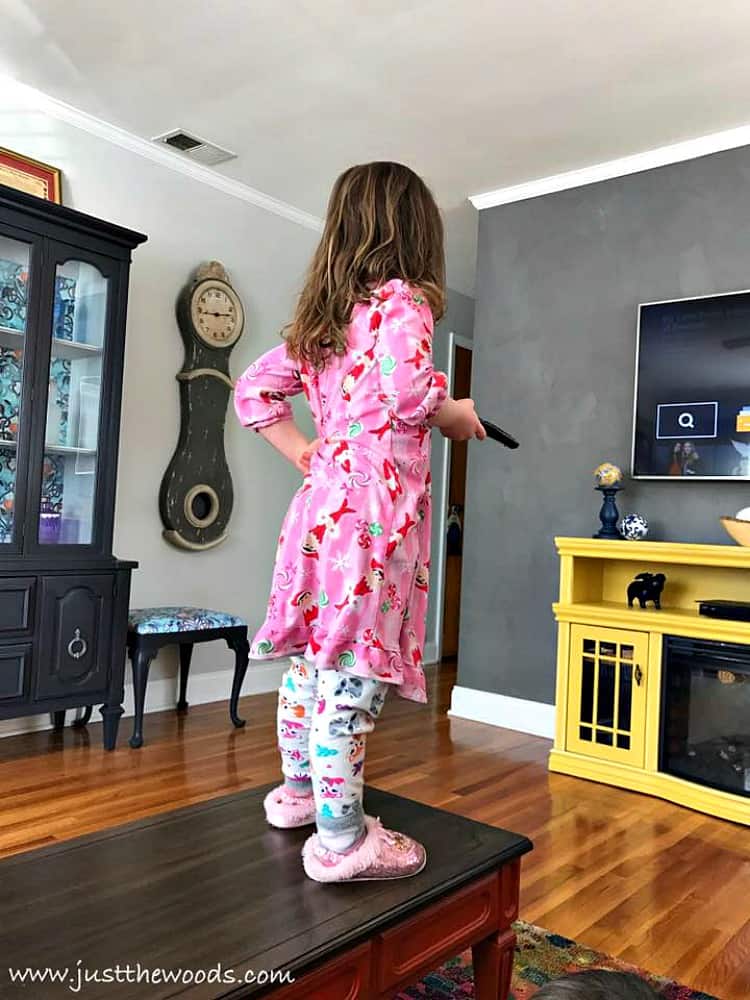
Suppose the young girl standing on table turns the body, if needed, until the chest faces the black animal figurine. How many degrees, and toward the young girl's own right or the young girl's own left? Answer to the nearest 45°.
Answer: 0° — they already face it

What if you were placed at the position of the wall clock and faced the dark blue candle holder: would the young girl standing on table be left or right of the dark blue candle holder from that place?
right

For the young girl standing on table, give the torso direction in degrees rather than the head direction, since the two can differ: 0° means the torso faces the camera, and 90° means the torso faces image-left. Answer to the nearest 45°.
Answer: approximately 225°

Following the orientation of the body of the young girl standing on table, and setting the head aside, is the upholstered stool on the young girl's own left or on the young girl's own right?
on the young girl's own left

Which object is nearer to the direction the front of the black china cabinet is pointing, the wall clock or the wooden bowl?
the wooden bowl
